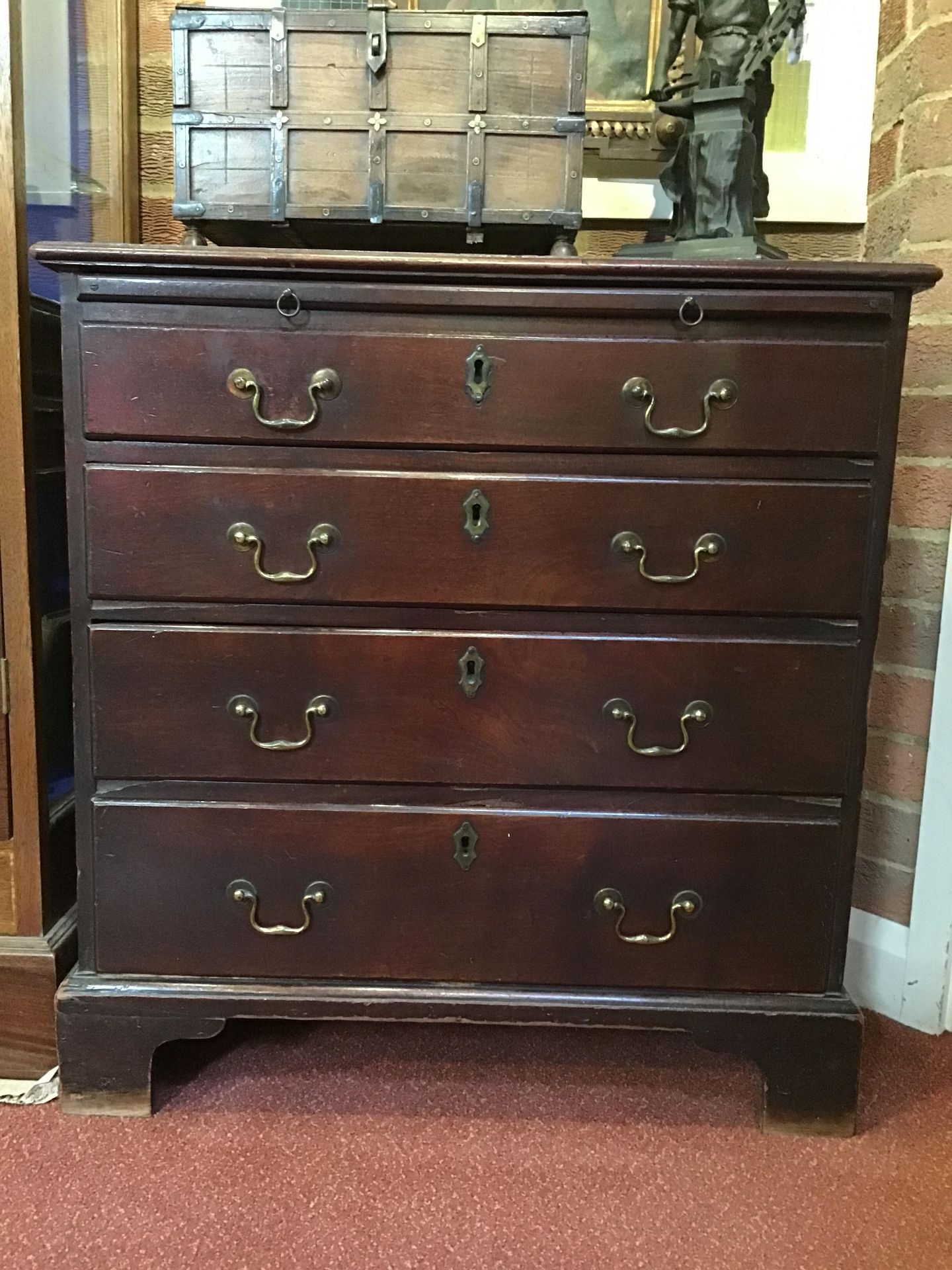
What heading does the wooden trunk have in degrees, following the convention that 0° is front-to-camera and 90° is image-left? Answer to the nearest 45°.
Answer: approximately 0°

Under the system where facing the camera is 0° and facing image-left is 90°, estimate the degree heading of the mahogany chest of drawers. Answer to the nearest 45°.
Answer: approximately 0°

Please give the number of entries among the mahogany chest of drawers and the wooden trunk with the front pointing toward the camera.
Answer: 2
